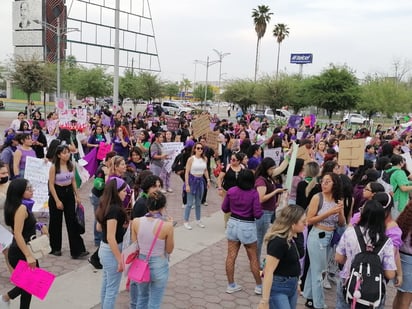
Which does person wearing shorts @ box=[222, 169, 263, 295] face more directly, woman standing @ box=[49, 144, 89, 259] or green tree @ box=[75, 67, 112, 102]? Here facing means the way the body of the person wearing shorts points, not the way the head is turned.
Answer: the green tree

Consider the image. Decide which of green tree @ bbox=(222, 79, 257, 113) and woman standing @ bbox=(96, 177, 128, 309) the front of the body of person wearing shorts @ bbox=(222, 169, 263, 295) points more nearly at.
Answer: the green tree

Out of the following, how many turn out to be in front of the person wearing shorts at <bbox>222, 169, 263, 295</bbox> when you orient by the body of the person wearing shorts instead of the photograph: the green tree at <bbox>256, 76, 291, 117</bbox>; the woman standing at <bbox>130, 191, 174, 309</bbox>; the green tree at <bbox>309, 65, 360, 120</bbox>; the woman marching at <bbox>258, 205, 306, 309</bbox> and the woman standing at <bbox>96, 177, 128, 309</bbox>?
2

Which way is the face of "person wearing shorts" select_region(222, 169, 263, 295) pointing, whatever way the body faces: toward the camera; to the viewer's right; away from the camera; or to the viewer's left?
away from the camera

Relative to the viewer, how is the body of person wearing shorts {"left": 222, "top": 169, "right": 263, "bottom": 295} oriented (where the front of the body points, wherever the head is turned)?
away from the camera
